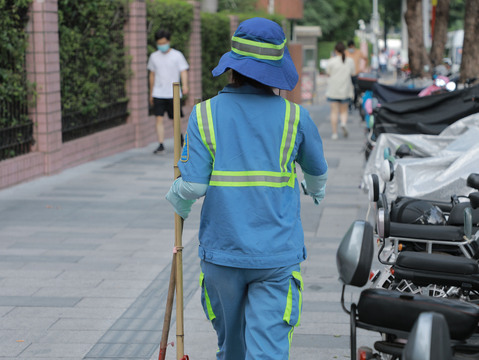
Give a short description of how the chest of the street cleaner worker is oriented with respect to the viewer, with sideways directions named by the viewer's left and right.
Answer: facing away from the viewer

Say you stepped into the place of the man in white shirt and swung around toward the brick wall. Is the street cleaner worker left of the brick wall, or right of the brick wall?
left

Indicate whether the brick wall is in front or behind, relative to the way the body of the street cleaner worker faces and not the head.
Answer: in front

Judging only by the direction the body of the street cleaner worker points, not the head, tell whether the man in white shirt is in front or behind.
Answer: in front

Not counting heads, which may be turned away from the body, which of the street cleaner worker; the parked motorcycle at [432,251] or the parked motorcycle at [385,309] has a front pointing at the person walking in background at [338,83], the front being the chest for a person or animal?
the street cleaner worker
